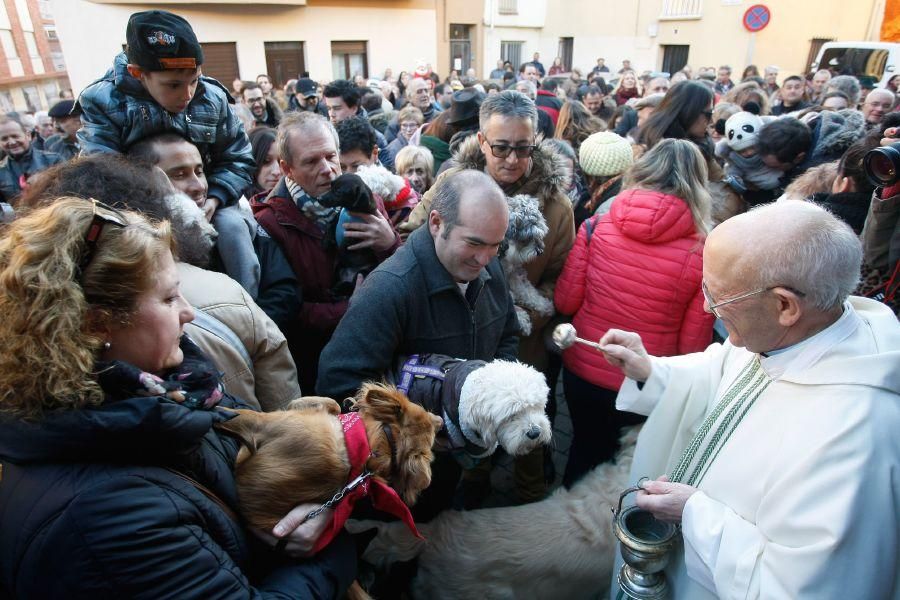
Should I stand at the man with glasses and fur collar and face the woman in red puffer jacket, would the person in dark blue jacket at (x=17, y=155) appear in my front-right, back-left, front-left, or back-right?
back-right

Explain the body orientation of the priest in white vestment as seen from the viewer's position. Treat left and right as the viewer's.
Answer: facing to the left of the viewer

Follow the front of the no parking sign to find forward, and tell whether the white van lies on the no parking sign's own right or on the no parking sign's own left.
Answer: on the no parking sign's own left

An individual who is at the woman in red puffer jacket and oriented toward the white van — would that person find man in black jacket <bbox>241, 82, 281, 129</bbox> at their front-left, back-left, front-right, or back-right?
front-left

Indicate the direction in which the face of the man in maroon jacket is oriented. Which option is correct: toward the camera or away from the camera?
toward the camera

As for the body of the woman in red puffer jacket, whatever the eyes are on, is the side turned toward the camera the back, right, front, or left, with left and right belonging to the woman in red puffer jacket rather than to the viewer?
back

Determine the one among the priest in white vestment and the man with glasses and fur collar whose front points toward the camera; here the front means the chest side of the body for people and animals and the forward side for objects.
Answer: the man with glasses and fur collar

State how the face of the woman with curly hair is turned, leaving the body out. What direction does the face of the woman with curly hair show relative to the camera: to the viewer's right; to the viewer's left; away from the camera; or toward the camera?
to the viewer's right

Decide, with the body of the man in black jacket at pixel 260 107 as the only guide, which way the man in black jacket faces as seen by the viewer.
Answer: toward the camera

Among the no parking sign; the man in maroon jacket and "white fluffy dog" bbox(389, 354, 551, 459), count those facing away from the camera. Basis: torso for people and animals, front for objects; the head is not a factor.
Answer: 0

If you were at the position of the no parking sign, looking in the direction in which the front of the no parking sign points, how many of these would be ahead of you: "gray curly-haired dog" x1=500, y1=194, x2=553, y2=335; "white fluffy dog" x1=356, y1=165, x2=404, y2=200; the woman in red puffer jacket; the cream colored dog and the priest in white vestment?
5

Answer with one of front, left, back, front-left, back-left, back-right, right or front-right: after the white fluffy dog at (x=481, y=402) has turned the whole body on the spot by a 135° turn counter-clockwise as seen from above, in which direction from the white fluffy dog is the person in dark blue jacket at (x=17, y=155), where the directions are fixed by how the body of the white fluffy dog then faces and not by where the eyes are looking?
front-left

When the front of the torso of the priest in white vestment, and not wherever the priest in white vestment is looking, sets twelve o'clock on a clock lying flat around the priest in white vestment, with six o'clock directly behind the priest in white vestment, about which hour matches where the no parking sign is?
The no parking sign is roughly at 3 o'clock from the priest in white vestment.

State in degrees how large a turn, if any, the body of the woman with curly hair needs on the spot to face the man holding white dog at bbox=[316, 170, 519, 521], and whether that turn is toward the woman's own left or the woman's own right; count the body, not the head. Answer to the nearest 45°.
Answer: approximately 45° to the woman's own left

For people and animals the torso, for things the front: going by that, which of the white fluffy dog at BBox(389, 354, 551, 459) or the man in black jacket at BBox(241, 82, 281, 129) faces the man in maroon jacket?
the man in black jacket

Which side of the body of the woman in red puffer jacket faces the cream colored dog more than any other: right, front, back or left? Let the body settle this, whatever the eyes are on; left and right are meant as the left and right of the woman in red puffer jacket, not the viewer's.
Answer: back

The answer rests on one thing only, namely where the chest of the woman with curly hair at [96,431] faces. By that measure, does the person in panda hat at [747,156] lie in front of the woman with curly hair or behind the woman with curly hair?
in front

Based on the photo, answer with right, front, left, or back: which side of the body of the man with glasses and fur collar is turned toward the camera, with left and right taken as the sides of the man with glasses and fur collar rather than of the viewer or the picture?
front

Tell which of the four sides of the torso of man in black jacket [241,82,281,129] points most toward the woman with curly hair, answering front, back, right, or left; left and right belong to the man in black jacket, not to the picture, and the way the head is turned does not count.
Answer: front
